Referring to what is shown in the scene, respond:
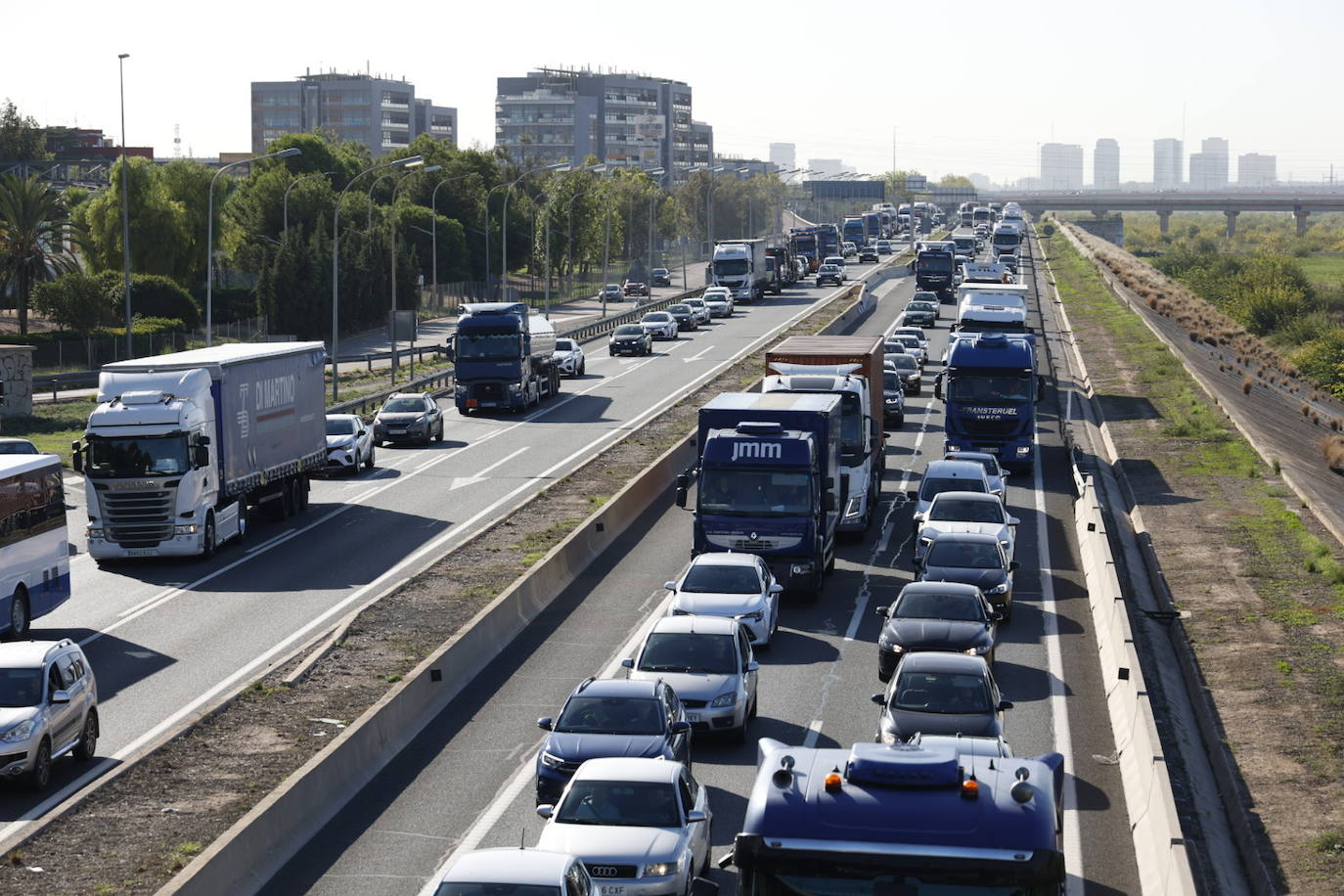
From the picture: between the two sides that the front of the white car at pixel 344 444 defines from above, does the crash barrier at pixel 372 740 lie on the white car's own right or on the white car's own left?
on the white car's own left

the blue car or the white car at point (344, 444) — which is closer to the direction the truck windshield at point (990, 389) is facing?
the blue car

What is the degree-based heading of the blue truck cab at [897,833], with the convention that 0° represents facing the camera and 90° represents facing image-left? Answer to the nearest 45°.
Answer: approximately 0°

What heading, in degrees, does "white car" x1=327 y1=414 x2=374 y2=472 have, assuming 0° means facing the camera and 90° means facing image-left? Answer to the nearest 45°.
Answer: approximately 45°

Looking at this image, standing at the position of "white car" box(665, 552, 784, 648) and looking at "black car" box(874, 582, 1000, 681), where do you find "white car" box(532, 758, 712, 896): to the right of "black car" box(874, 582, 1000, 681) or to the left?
right

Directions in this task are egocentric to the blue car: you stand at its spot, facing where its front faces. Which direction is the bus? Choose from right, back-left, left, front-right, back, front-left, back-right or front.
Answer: back-right

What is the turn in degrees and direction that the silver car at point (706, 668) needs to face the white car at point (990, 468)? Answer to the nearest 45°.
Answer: approximately 180°

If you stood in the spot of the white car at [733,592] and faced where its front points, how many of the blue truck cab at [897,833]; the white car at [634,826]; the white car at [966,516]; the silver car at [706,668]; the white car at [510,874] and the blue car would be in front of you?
5

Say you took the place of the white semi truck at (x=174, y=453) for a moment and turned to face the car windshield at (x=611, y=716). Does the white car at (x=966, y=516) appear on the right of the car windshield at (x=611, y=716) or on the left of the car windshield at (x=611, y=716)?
left
